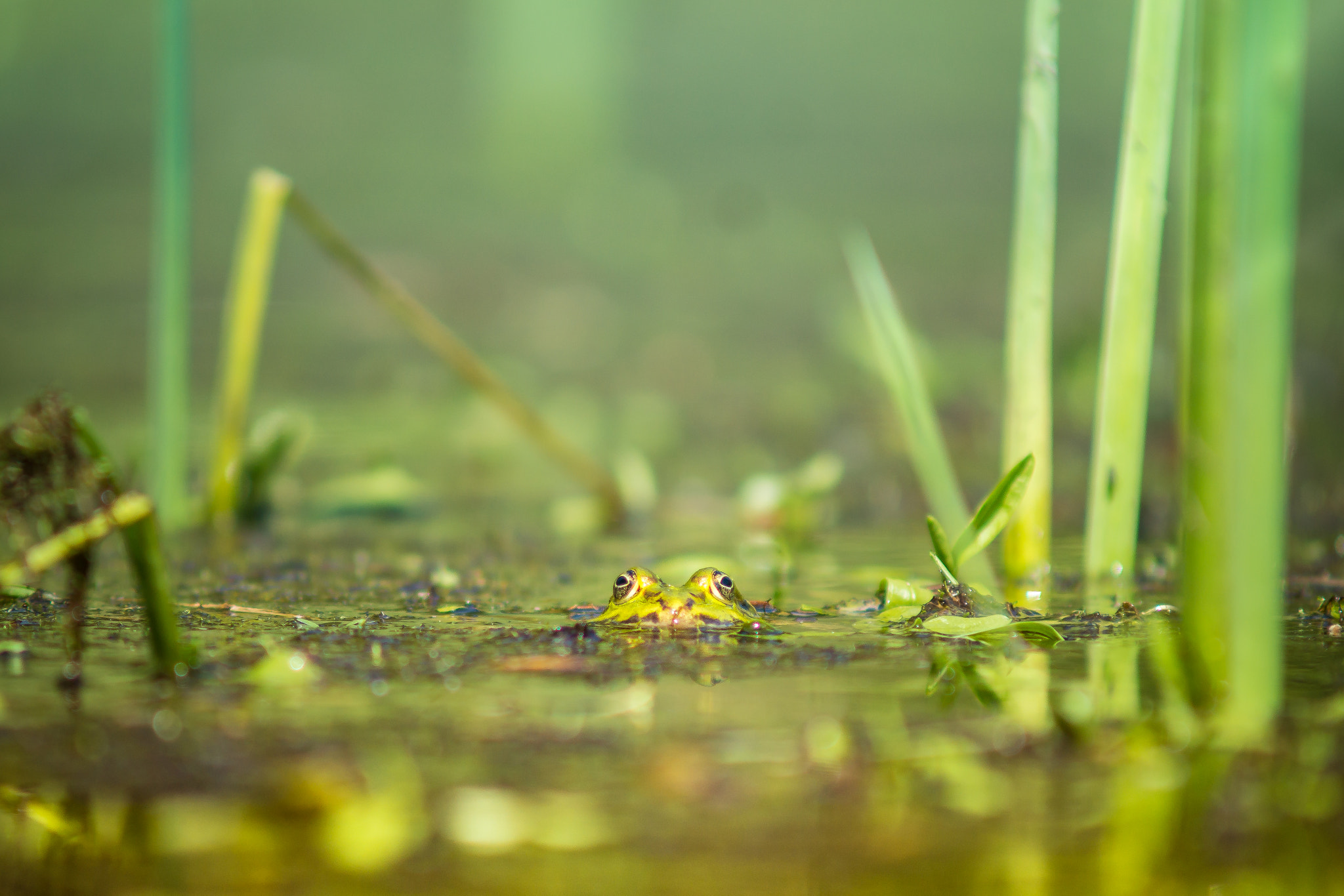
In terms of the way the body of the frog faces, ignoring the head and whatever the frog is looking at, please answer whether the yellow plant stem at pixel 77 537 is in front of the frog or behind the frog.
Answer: in front

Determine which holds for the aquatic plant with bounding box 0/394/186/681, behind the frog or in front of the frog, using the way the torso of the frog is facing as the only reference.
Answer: in front

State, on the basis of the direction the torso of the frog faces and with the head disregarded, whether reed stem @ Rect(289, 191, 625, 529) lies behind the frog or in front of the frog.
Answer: behind

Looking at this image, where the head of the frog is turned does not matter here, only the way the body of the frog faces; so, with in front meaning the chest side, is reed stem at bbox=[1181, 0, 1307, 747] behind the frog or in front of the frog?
in front

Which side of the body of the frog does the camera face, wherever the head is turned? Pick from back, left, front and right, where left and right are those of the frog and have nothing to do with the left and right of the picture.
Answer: front
